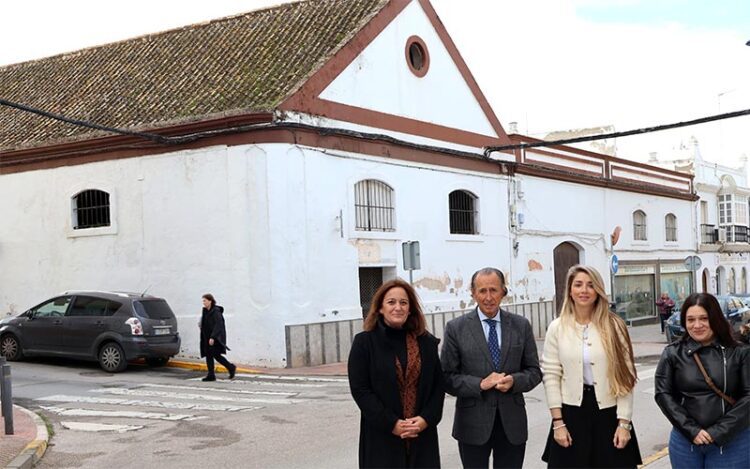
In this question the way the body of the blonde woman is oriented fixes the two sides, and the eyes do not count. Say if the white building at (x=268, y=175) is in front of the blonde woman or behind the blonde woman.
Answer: behind

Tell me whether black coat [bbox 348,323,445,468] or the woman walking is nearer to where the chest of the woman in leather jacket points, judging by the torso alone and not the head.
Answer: the black coat

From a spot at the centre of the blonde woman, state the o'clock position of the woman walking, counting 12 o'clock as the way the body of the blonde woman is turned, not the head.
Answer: The woman walking is roughly at 5 o'clock from the blonde woman.

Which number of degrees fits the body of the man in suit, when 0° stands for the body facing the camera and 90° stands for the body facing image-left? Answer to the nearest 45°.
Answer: approximately 0°

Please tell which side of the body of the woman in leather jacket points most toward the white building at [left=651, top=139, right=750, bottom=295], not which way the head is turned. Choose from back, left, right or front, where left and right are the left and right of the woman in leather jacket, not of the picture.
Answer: back

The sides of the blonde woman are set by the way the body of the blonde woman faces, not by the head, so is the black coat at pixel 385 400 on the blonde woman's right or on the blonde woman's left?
on the blonde woman's right

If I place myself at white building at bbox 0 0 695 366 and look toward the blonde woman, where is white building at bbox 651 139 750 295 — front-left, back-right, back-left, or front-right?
back-left
